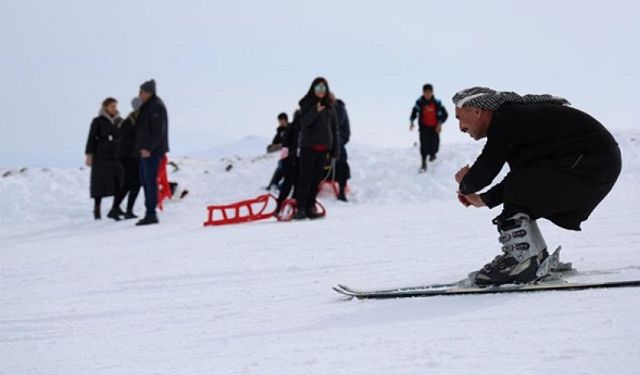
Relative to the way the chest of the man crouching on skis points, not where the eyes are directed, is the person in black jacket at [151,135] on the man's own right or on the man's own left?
on the man's own right

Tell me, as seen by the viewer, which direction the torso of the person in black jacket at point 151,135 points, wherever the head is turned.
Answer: to the viewer's left

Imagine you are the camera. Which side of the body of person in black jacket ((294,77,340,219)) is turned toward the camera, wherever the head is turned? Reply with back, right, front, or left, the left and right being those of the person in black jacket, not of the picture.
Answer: front

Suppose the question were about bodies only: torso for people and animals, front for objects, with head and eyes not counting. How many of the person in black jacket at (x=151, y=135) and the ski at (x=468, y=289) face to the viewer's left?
2

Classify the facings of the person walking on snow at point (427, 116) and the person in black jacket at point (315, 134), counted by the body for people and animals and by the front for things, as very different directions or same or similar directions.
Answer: same or similar directions

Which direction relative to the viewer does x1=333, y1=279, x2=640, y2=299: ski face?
to the viewer's left

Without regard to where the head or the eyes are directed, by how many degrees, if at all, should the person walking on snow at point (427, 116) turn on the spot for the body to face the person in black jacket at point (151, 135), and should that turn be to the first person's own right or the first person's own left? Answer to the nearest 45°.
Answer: approximately 45° to the first person's own right

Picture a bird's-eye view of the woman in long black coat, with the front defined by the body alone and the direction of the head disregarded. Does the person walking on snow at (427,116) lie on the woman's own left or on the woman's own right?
on the woman's own left

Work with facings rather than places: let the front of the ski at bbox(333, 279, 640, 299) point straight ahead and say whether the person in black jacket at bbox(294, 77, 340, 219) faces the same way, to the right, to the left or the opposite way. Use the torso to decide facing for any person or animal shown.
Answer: to the left

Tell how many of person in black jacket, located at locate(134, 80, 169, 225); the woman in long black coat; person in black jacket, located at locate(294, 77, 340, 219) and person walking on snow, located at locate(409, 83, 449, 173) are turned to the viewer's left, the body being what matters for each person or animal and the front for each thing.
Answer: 1

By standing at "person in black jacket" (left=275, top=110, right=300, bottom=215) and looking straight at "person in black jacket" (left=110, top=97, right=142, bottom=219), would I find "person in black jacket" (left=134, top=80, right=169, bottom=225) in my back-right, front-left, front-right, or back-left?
front-left

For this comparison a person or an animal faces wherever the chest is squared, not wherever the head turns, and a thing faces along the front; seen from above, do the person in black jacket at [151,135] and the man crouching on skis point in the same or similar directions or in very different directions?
same or similar directions

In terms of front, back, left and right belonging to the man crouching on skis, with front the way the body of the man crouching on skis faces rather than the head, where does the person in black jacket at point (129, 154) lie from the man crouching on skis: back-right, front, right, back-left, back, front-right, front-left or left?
front-right

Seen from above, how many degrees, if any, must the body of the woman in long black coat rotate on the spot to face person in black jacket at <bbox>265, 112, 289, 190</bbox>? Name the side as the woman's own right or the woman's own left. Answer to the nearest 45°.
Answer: approximately 90° to the woman's own left

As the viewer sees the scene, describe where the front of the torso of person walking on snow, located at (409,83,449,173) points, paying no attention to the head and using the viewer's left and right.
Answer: facing the viewer

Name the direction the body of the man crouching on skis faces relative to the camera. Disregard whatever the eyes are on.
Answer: to the viewer's left

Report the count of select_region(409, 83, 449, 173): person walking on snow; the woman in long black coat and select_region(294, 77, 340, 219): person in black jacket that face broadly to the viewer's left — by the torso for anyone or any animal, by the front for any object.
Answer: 0
